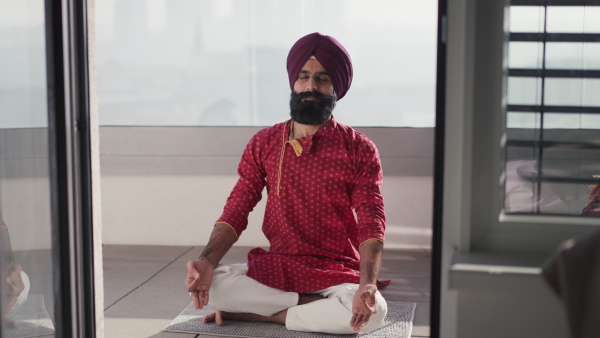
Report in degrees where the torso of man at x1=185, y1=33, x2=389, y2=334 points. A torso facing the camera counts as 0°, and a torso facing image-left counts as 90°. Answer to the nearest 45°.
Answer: approximately 45°

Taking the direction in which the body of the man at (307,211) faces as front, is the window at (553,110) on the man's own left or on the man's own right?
on the man's own left

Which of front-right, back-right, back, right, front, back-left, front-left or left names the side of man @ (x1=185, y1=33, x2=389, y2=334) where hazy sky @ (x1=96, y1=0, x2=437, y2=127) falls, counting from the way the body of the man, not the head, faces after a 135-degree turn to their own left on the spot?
left
